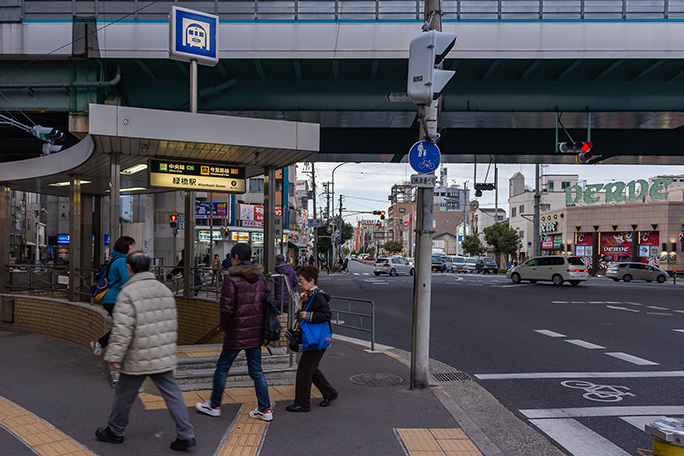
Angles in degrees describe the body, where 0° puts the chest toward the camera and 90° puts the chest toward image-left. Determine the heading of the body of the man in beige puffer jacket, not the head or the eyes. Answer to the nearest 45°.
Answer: approximately 135°

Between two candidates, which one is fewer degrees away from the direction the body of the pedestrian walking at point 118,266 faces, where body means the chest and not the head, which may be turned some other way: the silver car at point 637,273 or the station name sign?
the silver car

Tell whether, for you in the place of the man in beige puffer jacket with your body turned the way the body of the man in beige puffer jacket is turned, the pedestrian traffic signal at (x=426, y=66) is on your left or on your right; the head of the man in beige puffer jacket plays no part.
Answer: on your right

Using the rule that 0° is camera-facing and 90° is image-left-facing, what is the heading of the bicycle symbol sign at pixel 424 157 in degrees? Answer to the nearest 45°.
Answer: approximately 0°

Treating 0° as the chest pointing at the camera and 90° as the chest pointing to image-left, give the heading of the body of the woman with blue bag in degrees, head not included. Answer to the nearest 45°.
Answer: approximately 90°

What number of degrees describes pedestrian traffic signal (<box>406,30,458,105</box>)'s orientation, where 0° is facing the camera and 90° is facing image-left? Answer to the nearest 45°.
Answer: approximately 270°

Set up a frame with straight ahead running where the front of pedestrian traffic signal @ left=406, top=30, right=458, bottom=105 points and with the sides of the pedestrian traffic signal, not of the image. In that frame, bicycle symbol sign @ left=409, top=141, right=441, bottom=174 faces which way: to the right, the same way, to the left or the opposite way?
to the right
